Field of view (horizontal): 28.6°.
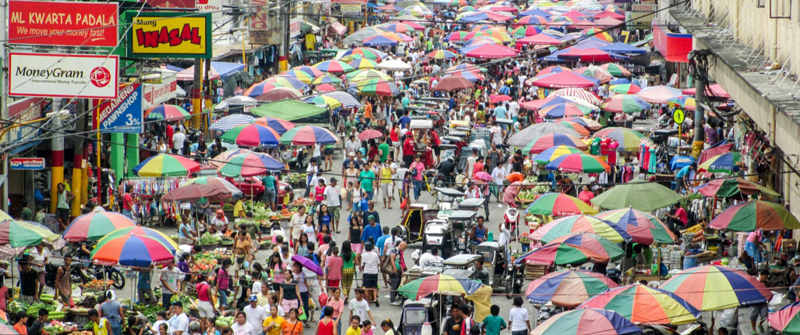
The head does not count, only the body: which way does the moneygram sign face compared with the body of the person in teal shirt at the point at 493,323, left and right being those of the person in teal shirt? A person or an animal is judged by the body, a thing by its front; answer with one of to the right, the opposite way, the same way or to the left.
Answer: the opposite way

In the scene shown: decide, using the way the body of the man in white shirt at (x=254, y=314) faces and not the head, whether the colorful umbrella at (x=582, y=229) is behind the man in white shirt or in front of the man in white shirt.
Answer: behind

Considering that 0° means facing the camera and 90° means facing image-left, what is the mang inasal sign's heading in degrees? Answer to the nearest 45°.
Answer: approximately 0°

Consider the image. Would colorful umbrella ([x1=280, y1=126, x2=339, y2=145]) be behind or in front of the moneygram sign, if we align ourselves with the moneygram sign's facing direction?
behind

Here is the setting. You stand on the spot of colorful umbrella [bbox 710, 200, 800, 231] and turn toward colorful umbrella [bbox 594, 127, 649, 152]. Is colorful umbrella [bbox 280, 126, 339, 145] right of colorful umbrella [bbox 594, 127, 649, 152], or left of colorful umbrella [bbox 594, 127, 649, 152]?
left

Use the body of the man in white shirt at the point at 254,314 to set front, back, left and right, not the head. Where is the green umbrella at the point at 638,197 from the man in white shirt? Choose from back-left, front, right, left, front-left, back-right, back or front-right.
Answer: back

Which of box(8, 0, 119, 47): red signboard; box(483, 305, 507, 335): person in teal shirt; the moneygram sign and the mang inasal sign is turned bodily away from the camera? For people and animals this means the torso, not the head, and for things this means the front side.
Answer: the person in teal shirt

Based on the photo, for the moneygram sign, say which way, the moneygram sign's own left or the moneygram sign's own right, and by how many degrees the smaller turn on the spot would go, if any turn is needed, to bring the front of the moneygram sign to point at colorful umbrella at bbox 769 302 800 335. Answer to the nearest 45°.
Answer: approximately 45° to the moneygram sign's own left
